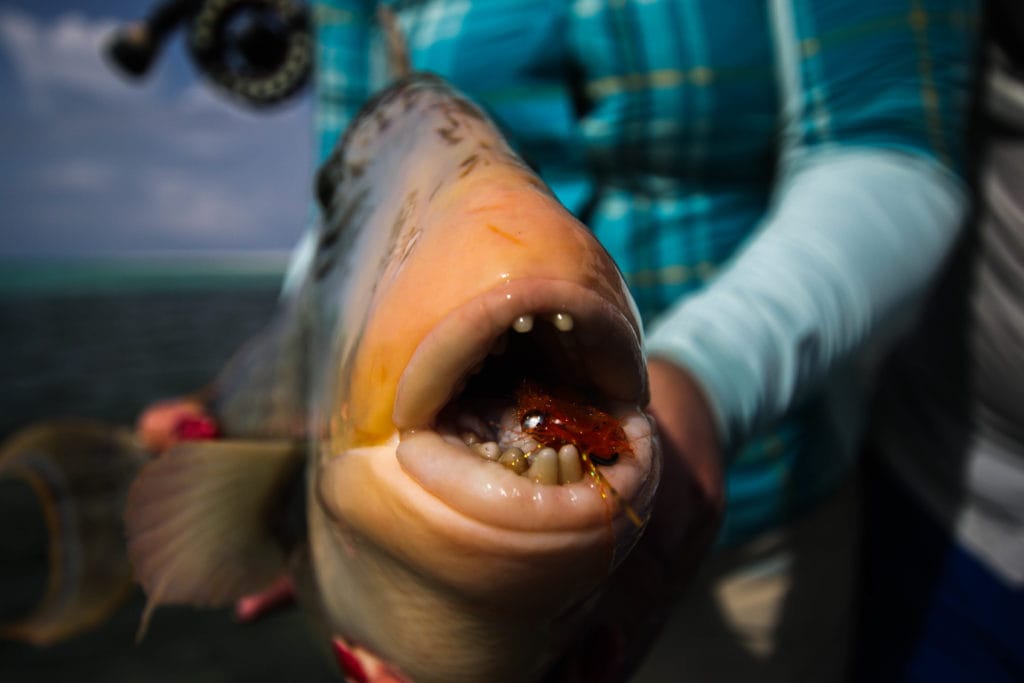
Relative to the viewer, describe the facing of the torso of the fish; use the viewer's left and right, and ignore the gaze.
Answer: facing the viewer and to the right of the viewer
